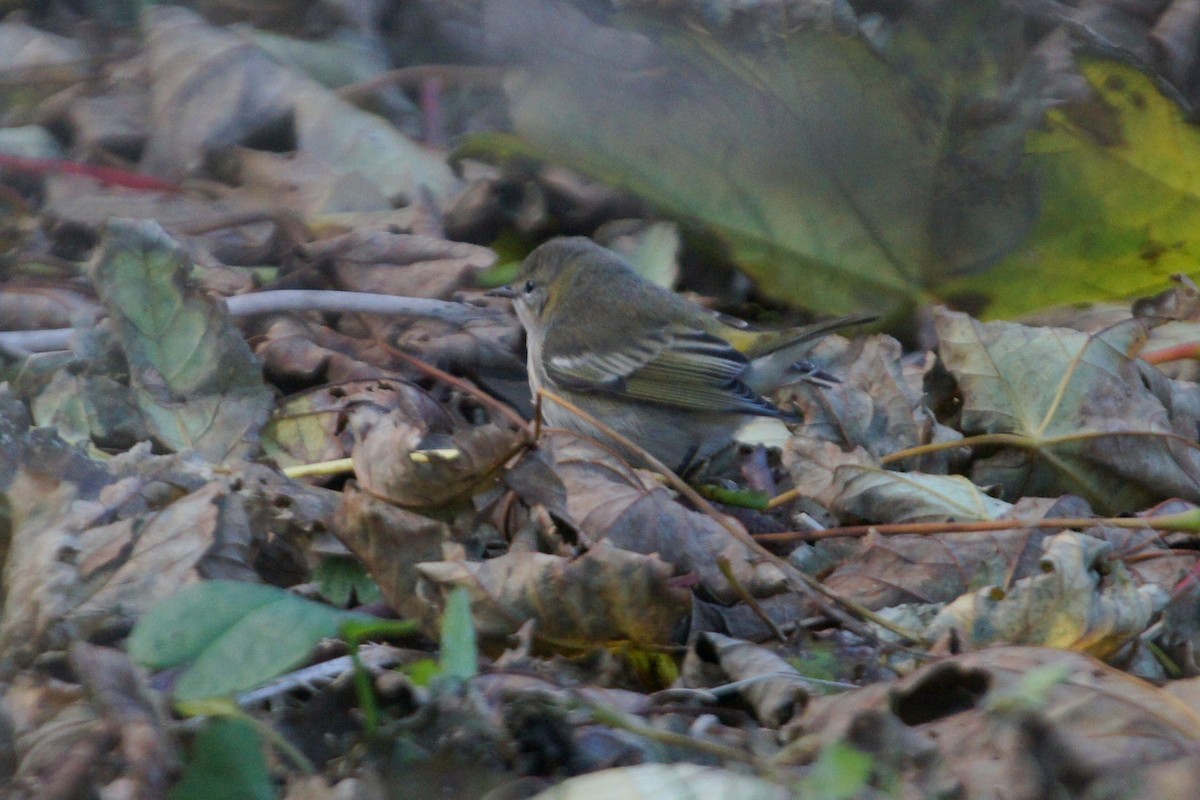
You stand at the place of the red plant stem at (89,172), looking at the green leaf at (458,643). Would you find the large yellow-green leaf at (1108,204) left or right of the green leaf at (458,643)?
left

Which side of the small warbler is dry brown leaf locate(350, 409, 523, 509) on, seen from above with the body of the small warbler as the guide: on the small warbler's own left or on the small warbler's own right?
on the small warbler's own left

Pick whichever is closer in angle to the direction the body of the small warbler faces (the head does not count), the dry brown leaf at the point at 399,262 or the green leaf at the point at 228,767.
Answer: the dry brown leaf

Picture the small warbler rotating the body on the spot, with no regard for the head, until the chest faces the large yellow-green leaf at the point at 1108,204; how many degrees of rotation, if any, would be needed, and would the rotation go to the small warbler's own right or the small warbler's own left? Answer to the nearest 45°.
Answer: approximately 180°

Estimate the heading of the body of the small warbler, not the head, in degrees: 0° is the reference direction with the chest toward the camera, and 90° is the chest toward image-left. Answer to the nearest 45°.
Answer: approximately 90°

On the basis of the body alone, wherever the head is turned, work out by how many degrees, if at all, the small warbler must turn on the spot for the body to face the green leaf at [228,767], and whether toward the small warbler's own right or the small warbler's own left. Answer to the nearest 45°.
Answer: approximately 90° to the small warbler's own left

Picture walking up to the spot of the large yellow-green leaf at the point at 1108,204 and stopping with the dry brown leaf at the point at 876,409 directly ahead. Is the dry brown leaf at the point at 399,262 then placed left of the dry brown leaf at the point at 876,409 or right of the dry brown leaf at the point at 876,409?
right

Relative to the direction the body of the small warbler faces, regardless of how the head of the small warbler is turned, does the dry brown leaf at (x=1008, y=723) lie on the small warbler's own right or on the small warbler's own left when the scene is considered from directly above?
on the small warbler's own left

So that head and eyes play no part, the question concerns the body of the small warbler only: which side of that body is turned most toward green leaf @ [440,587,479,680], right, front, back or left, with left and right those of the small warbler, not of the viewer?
left

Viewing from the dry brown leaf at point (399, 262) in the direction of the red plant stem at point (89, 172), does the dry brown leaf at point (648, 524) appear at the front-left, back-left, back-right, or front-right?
back-left
